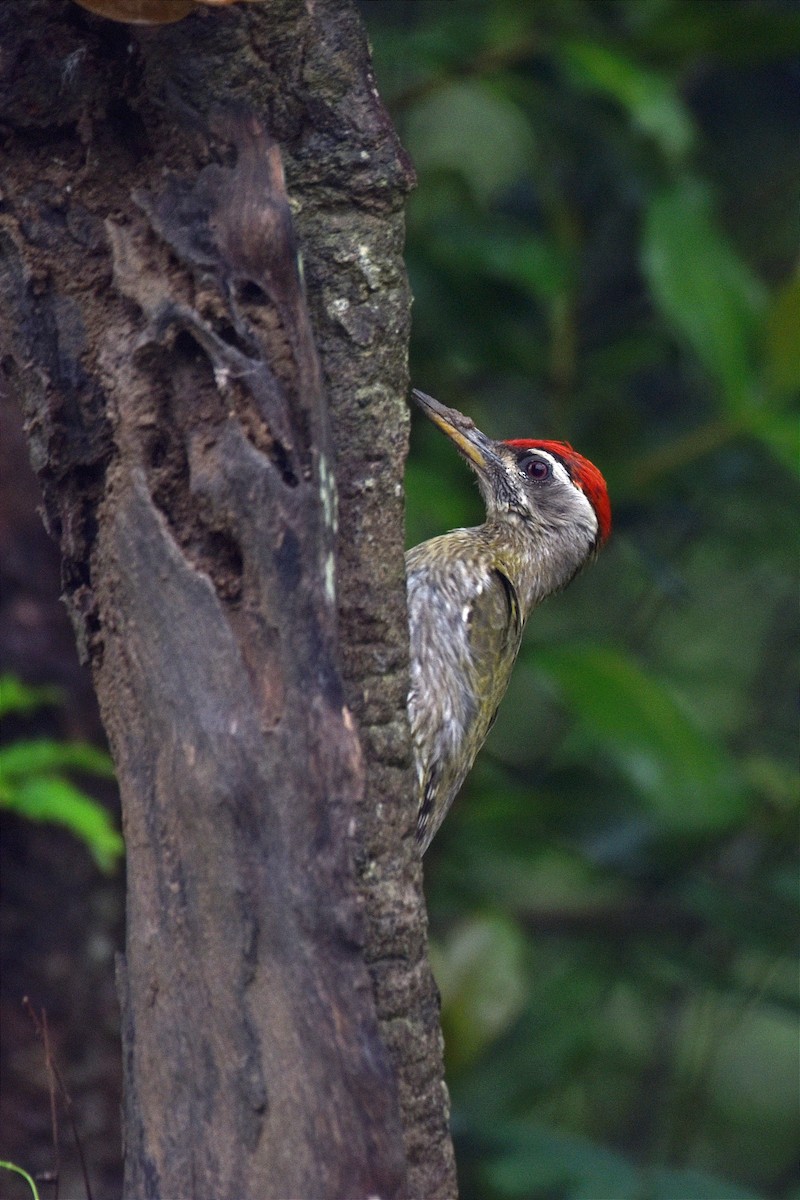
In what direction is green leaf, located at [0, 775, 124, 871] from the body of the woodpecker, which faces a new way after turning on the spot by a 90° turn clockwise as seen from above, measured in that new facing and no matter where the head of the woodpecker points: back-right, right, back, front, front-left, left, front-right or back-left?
front-left

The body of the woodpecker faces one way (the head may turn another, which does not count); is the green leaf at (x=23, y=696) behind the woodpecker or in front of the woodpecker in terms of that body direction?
in front

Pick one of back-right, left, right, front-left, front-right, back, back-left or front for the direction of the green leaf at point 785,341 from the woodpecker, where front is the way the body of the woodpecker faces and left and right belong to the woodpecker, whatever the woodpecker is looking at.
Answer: back-right

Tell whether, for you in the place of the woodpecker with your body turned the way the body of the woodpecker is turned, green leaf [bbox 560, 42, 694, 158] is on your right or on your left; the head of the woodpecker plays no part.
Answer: on your right

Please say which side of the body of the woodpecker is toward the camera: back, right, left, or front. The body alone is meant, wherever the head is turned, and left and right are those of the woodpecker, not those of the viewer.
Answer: left

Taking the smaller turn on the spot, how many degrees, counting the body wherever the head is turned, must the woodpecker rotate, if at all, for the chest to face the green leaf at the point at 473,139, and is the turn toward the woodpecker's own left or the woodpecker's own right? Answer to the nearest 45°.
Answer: approximately 90° to the woodpecker's own right

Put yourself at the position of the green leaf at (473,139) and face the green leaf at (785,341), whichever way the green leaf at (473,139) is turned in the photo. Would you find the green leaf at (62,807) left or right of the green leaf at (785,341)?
right
